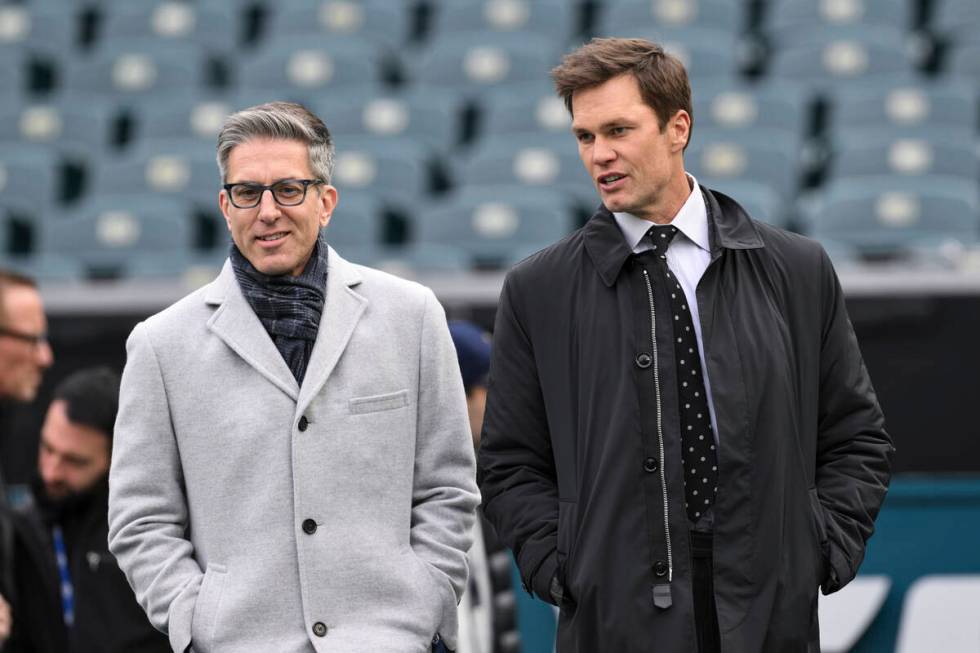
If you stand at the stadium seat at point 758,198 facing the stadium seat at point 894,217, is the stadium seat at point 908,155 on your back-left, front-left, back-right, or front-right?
front-left

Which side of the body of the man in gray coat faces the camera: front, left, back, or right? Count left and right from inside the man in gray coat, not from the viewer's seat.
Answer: front

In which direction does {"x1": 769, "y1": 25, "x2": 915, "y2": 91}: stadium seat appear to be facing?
toward the camera

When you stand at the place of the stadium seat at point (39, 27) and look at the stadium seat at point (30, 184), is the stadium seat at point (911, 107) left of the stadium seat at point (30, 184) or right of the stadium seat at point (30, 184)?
left

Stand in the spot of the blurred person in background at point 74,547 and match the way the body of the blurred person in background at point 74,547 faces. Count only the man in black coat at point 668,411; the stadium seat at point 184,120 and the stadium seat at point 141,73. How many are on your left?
1

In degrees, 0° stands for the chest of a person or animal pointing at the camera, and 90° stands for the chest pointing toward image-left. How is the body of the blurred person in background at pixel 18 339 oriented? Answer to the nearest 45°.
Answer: approximately 270°

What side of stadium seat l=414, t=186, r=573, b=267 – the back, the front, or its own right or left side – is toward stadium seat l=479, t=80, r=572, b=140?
back

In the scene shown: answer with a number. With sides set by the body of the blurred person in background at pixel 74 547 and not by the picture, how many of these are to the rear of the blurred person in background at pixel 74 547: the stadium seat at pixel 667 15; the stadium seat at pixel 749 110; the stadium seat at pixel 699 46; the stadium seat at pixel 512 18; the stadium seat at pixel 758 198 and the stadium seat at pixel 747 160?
6

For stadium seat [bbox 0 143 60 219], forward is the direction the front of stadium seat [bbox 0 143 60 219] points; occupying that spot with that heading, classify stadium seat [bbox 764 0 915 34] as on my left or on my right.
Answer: on my left

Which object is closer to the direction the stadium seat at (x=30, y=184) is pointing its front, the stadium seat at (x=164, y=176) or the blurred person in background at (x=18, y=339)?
the blurred person in background

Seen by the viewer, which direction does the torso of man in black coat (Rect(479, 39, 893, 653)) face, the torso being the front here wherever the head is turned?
toward the camera

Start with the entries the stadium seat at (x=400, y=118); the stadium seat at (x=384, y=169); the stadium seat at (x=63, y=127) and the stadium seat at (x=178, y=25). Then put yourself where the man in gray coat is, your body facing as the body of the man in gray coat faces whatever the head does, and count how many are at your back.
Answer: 4

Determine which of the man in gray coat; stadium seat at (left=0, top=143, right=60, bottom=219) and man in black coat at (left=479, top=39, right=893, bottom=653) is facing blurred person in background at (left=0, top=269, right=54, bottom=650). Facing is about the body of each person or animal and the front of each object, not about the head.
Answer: the stadium seat

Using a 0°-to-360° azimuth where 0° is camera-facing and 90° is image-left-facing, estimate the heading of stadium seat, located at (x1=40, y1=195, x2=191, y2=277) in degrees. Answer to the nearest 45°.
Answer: approximately 0°

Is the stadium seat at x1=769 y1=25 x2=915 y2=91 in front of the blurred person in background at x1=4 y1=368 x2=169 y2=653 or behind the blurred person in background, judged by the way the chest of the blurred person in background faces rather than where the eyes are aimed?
behind
